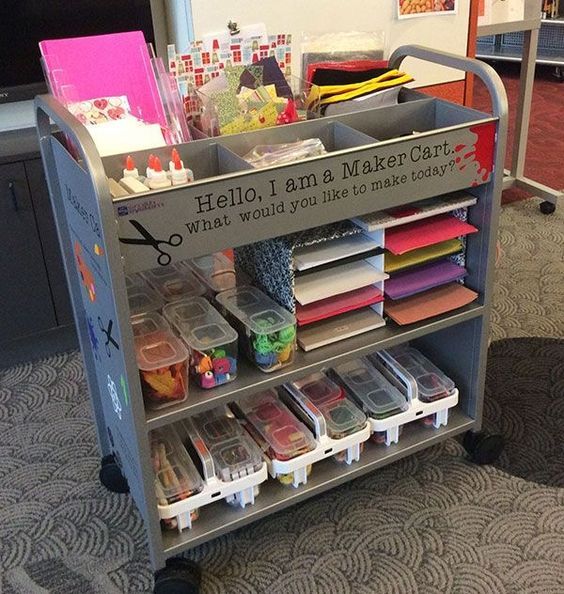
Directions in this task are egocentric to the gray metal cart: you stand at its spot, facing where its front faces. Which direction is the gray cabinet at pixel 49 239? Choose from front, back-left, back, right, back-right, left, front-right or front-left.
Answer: back

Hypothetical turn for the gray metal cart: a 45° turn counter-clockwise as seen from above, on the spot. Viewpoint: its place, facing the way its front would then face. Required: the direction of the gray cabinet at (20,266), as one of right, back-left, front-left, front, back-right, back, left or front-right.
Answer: back-left

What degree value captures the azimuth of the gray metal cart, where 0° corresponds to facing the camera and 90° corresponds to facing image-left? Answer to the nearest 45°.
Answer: approximately 315°
